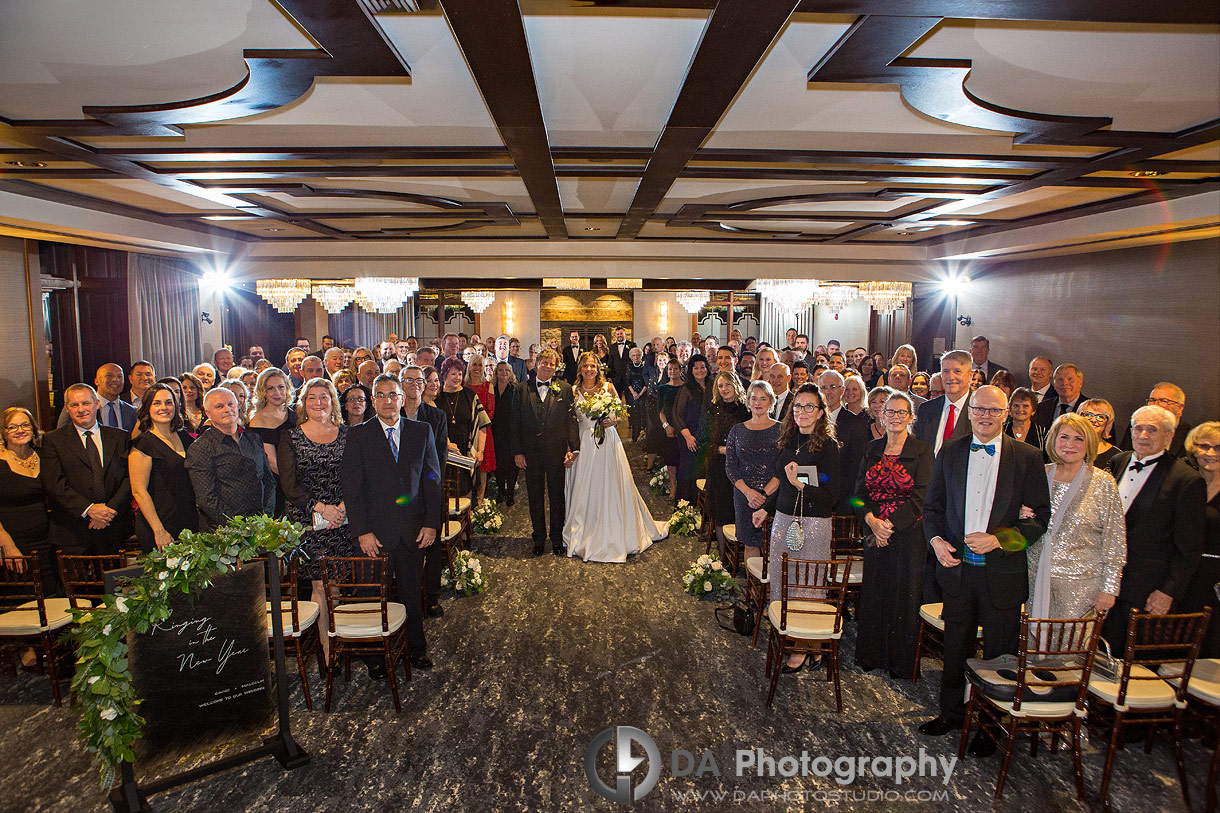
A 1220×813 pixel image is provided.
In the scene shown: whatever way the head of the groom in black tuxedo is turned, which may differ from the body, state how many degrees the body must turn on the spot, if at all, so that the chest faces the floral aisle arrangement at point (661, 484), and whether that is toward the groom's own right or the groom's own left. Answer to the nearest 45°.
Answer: approximately 135° to the groom's own left

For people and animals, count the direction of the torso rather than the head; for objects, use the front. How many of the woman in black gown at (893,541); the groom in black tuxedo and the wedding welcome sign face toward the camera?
3

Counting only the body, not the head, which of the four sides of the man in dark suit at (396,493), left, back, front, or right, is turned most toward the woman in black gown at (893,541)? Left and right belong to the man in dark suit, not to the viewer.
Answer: left

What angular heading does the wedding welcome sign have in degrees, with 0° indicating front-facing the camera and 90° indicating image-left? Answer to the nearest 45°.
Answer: approximately 0°

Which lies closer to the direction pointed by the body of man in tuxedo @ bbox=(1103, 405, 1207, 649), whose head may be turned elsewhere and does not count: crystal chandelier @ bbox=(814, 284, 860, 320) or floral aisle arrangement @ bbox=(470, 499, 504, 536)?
the floral aisle arrangement
